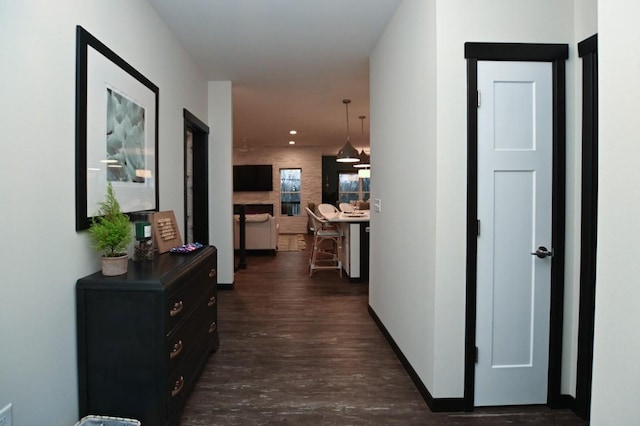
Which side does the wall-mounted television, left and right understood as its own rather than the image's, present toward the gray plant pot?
front

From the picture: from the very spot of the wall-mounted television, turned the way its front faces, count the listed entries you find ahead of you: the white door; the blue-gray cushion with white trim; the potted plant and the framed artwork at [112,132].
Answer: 4

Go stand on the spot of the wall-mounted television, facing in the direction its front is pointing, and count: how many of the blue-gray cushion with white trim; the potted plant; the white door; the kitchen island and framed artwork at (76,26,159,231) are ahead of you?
5

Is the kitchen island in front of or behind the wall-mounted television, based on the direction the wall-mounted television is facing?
in front

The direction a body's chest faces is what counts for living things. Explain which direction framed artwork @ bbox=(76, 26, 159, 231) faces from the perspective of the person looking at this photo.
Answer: facing the viewer and to the right of the viewer

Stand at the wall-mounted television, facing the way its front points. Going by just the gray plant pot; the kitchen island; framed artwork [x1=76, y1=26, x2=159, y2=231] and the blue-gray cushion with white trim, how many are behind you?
0

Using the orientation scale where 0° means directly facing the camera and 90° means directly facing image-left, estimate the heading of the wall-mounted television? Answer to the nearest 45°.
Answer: approximately 0°

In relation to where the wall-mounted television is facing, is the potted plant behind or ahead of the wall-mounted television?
ahead

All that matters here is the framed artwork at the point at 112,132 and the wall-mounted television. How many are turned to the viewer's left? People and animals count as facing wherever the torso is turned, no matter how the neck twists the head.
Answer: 0

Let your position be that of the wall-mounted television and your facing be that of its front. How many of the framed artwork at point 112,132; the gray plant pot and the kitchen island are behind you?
0

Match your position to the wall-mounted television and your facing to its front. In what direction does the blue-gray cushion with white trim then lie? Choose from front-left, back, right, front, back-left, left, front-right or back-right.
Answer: front

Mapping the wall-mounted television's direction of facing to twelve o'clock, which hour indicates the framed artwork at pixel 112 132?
The framed artwork is roughly at 12 o'clock from the wall-mounted television.

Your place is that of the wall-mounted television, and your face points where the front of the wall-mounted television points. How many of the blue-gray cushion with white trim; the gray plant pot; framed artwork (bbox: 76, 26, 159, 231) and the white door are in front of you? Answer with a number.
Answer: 4
